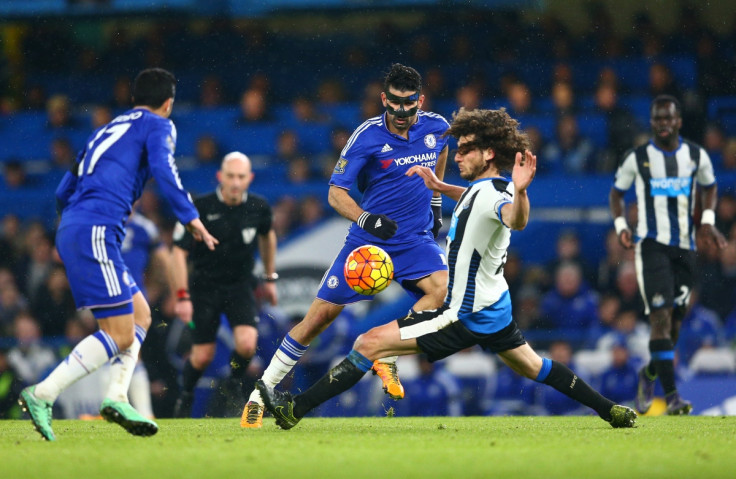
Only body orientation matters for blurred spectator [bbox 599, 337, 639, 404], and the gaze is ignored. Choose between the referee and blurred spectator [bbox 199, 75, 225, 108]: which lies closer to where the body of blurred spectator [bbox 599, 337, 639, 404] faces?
the referee

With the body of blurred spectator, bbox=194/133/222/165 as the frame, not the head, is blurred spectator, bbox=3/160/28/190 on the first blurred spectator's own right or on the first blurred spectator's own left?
on the first blurred spectator's own right

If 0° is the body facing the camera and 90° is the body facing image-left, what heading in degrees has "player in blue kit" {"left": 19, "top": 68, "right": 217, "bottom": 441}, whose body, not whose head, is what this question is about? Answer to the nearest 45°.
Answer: approximately 225°

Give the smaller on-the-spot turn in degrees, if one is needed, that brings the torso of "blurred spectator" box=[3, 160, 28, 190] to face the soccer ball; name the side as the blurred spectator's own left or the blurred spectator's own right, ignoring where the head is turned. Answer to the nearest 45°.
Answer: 0° — they already face it

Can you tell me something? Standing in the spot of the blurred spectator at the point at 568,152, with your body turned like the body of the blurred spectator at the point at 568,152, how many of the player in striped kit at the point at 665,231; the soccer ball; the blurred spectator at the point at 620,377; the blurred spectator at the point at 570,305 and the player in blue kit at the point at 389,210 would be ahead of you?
5

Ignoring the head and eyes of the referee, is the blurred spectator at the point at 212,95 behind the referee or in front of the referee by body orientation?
behind

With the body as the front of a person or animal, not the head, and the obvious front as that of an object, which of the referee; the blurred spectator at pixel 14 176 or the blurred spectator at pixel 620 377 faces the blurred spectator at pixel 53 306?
the blurred spectator at pixel 14 176

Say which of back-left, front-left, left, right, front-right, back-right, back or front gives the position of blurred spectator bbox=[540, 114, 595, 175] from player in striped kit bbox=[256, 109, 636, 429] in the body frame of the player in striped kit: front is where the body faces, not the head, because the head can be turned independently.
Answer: right

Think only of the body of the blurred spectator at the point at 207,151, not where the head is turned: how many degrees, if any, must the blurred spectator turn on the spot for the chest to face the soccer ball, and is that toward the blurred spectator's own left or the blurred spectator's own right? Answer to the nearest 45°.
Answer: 0° — they already face it

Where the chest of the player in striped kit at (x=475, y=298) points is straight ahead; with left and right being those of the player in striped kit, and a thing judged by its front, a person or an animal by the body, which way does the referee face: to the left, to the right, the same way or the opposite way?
to the left
